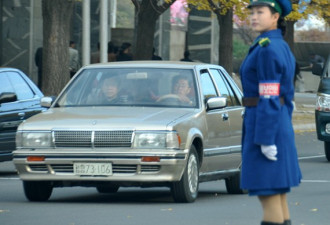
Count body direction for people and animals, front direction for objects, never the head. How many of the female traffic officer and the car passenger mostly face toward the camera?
1

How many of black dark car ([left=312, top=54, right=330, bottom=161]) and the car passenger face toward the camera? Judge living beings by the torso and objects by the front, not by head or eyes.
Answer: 2

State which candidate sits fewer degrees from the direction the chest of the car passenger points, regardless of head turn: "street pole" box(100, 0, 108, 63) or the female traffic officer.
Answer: the female traffic officer

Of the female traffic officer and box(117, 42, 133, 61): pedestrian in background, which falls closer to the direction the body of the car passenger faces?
the female traffic officer

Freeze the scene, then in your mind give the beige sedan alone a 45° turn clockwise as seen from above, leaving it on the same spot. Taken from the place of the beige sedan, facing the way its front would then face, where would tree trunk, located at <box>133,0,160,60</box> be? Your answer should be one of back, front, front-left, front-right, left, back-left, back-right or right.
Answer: right

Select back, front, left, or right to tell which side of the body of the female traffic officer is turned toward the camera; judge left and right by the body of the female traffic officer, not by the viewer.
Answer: left

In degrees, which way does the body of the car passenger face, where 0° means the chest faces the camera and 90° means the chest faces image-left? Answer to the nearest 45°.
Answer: approximately 0°

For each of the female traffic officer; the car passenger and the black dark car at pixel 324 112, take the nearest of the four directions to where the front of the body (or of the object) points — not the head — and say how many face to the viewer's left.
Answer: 1

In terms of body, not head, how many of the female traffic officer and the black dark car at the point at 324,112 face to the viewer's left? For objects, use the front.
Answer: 1

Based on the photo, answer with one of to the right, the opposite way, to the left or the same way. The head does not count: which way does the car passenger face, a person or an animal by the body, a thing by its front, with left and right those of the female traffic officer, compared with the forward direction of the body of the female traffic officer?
to the left

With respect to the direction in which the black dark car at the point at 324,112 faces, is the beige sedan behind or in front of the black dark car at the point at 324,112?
in front
